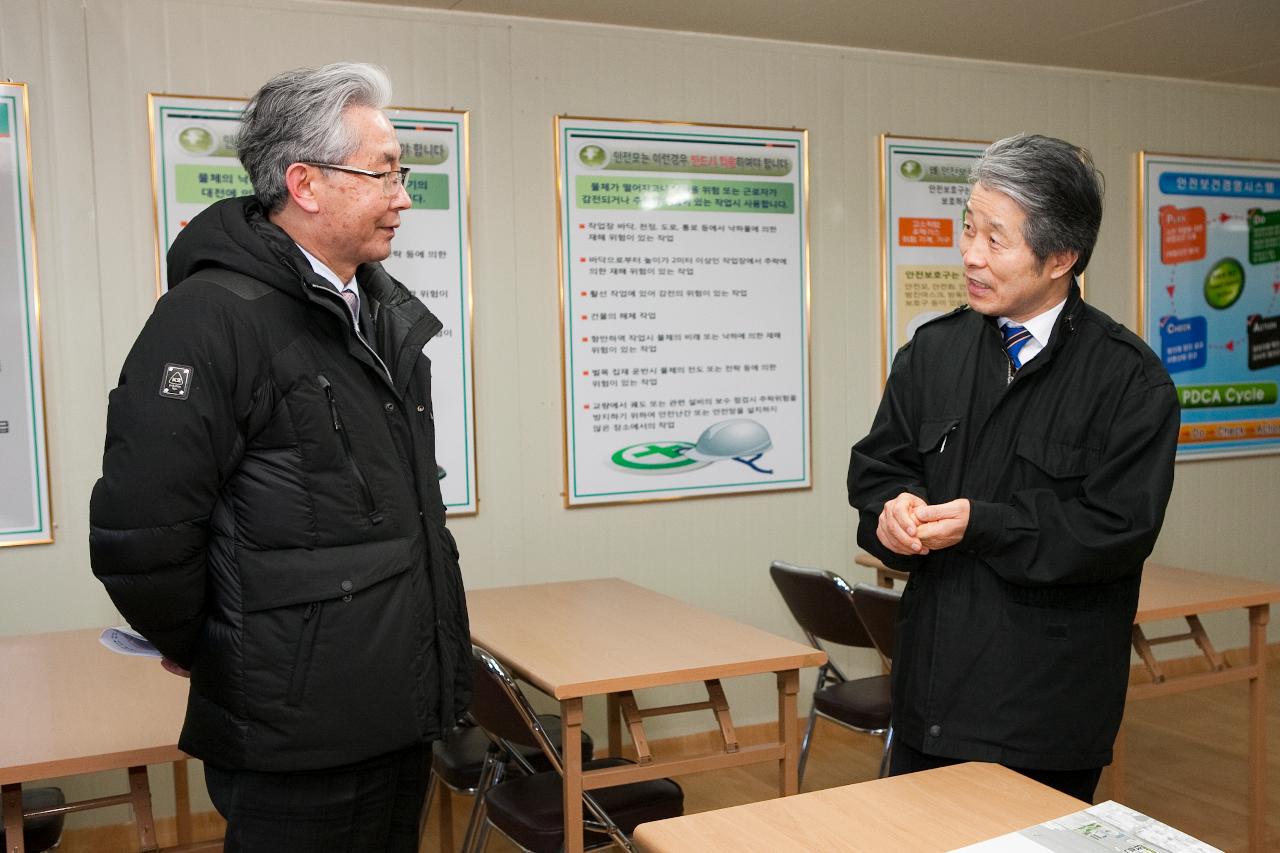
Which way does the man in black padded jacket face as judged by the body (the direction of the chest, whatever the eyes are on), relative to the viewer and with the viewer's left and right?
facing the viewer and to the right of the viewer

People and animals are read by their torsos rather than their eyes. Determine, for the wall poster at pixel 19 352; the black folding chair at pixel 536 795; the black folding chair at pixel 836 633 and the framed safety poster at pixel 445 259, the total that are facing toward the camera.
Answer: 2

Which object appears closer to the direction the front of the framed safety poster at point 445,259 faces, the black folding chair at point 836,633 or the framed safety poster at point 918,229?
the black folding chair

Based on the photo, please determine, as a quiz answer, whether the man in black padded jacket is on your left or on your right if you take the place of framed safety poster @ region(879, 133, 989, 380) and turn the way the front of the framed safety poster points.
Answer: on your right

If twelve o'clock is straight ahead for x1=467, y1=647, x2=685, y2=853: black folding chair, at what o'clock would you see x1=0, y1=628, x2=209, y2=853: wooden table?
The wooden table is roughly at 7 o'clock from the black folding chair.

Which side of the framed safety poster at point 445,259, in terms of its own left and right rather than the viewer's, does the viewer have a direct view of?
front

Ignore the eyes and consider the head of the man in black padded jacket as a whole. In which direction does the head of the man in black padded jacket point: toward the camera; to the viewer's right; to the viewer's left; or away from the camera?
to the viewer's right

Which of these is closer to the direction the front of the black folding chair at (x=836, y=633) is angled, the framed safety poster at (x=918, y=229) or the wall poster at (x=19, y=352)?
the framed safety poster

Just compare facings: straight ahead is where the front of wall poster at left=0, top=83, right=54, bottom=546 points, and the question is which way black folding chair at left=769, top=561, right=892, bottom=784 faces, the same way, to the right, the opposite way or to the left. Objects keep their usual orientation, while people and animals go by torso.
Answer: to the left

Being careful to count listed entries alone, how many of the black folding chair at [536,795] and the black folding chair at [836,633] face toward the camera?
0

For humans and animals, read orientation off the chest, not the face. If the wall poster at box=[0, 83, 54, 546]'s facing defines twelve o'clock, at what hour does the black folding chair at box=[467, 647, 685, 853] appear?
The black folding chair is roughly at 11 o'clock from the wall poster.

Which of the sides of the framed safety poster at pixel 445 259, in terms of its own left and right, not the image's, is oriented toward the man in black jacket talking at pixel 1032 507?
front

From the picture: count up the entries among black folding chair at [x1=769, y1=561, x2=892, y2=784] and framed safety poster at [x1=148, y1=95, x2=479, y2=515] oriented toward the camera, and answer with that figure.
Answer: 1

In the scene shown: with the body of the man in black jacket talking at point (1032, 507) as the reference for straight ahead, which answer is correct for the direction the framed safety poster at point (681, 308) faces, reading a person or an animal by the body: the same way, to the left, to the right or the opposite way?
to the left

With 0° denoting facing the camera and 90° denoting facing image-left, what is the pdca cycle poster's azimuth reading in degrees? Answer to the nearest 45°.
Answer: approximately 315°
